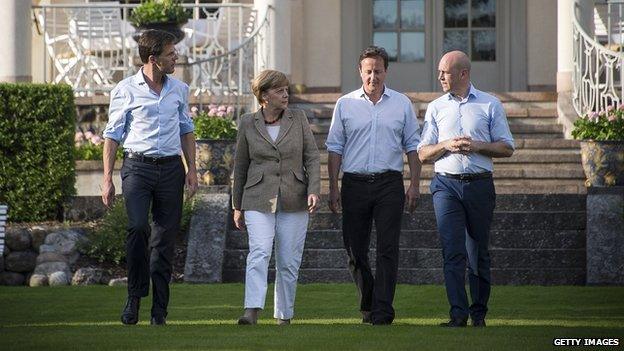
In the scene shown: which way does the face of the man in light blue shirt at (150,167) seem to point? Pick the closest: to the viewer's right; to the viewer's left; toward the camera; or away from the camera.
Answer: to the viewer's right

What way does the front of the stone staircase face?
toward the camera

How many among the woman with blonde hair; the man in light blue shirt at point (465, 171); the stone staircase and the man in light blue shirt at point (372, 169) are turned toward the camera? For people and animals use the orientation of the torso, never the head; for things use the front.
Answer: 4

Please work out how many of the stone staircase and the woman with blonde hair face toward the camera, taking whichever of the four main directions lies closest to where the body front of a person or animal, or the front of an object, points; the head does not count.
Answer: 2

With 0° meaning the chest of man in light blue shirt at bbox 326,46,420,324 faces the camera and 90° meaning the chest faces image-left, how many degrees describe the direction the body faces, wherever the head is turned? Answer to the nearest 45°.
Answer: approximately 0°

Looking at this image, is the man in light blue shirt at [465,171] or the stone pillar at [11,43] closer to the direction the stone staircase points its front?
the man in light blue shirt

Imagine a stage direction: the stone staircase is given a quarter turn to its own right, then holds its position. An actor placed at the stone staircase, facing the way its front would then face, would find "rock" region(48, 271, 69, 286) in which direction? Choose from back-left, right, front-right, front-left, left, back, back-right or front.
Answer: front

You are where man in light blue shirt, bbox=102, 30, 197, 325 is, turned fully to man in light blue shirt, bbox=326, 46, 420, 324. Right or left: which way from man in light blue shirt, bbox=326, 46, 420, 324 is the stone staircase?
left

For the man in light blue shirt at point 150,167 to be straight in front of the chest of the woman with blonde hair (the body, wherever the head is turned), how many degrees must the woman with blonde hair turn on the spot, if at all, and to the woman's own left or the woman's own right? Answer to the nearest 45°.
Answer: approximately 90° to the woman's own right

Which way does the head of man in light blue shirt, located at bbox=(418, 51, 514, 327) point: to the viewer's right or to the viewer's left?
to the viewer's left

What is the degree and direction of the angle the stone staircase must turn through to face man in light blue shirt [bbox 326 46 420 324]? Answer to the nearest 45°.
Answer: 0° — it already faces them

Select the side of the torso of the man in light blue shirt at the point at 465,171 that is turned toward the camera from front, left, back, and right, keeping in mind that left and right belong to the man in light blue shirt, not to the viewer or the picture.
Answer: front
